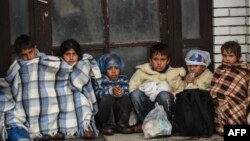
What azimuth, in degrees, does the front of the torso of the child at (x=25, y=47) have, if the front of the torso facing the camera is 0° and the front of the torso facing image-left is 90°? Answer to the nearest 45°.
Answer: approximately 0°

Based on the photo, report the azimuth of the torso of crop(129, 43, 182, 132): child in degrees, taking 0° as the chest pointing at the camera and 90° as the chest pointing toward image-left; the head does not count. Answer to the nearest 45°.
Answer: approximately 0°

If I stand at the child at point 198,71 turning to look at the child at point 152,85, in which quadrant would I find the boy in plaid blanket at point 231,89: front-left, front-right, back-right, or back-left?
back-left

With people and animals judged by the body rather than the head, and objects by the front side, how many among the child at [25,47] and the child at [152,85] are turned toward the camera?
2

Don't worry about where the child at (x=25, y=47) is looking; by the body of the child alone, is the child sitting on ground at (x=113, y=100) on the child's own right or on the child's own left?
on the child's own left

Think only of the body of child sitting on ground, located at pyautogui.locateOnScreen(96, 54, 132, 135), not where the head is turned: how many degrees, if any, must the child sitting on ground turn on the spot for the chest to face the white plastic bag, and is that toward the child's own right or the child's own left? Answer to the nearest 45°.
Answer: approximately 45° to the child's own left

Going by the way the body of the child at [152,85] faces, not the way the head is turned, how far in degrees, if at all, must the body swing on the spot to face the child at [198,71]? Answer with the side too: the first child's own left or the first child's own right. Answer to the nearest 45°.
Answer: approximately 90° to the first child's own left

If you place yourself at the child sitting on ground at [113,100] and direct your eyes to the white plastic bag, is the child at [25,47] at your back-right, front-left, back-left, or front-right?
back-right

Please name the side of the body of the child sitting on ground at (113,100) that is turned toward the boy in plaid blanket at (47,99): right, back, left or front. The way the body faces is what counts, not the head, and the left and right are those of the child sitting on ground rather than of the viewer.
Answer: right
